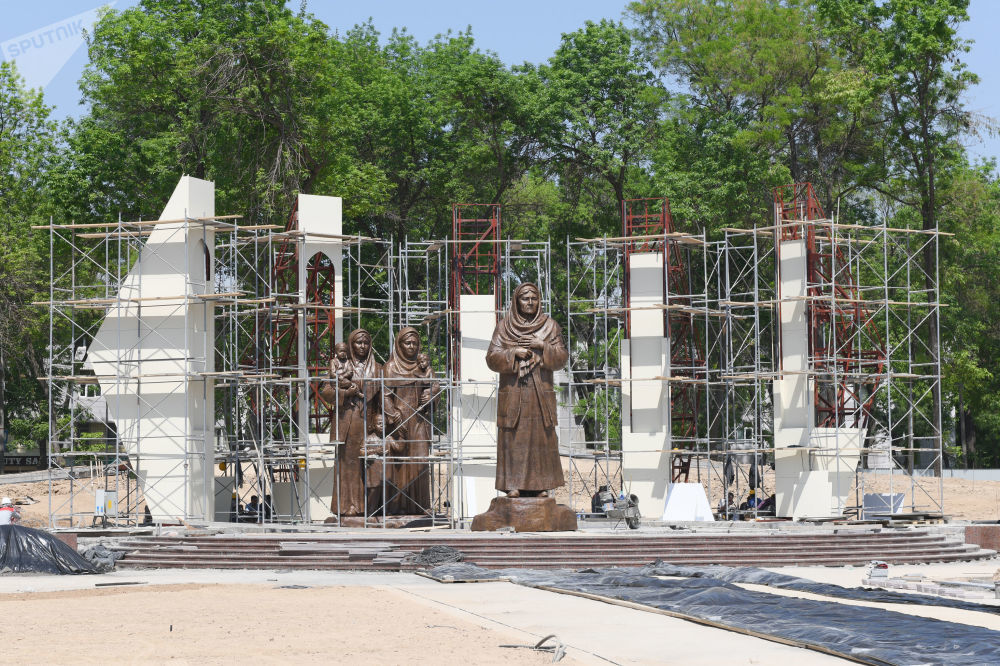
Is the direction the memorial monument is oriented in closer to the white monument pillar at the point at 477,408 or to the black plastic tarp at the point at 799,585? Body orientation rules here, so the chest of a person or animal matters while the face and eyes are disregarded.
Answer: the black plastic tarp

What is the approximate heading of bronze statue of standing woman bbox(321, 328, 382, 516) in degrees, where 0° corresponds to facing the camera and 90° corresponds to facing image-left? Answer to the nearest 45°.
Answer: approximately 0°

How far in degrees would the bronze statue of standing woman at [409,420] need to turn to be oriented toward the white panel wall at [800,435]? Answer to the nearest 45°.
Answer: approximately 90° to its left

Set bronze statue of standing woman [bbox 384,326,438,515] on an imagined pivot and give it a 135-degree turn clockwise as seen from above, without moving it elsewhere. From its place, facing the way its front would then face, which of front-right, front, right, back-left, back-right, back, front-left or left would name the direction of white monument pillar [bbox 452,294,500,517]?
right

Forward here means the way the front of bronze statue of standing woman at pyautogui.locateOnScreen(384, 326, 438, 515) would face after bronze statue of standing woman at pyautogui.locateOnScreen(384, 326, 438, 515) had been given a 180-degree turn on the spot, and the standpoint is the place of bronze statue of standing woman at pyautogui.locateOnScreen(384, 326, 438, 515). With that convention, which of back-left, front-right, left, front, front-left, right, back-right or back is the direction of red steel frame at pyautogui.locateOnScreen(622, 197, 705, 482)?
front-right

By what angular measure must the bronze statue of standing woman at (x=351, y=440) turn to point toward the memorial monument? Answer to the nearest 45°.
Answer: approximately 45° to its left

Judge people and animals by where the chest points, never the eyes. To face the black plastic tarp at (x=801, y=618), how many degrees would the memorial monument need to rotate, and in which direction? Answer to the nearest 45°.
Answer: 0° — it already faces it

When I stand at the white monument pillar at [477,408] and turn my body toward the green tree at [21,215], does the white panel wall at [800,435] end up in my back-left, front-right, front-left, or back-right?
back-right
